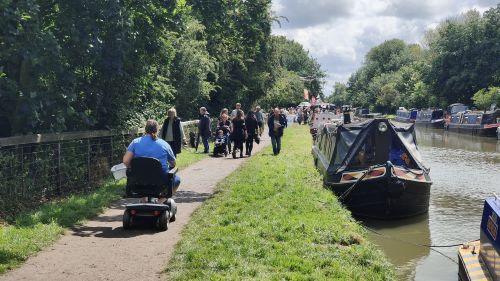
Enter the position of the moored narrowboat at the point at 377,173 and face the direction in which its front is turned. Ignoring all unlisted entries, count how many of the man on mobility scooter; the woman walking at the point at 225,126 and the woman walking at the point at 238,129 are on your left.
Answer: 0

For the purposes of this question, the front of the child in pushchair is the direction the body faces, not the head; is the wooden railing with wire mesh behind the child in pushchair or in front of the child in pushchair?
in front

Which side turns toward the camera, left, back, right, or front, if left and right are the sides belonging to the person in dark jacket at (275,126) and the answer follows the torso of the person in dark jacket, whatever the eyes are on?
front

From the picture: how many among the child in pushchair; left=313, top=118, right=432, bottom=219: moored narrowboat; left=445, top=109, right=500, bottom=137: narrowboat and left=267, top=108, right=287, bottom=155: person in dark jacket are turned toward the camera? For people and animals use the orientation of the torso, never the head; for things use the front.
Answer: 3

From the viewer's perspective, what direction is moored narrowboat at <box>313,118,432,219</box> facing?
toward the camera

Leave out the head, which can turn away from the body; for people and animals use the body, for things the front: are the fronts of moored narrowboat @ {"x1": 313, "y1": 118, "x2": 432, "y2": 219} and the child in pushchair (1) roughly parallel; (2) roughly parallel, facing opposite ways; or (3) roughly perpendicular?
roughly parallel

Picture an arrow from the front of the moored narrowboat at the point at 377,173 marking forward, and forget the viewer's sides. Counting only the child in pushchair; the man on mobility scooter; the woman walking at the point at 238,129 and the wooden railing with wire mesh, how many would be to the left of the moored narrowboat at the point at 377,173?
0

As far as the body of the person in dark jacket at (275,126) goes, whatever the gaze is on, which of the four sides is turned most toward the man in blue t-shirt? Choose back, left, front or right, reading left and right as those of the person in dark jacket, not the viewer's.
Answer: front

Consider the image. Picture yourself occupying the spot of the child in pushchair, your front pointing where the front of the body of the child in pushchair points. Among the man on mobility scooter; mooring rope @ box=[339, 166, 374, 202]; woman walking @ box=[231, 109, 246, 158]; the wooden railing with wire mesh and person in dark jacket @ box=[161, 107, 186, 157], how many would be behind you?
0

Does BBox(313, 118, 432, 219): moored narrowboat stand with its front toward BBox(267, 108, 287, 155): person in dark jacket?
no

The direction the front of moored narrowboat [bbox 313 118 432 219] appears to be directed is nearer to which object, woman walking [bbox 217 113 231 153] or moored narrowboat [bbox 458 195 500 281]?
the moored narrowboat

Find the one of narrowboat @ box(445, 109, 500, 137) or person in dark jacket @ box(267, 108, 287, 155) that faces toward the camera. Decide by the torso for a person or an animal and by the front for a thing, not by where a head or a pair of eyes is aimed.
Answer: the person in dark jacket

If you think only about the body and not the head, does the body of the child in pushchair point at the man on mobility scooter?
yes

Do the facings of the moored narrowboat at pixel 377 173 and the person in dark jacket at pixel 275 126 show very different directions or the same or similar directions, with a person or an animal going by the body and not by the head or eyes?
same or similar directions
